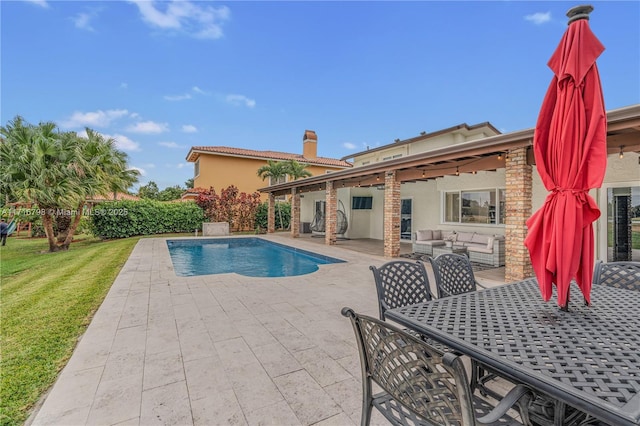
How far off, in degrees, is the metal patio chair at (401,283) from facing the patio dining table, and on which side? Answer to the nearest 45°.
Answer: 0° — it already faces it

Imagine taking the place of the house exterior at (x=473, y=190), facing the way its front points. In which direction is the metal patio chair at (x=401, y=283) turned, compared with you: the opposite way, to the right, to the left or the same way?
to the left

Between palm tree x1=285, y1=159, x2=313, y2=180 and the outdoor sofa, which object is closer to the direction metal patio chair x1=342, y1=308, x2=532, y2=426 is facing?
the outdoor sofa

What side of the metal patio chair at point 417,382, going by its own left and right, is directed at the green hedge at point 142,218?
left

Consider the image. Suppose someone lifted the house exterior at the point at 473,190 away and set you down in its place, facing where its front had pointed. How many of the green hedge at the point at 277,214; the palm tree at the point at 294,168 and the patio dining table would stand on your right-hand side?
2

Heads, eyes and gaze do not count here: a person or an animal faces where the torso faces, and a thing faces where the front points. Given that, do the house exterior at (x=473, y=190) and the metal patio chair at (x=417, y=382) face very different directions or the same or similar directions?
very different directions

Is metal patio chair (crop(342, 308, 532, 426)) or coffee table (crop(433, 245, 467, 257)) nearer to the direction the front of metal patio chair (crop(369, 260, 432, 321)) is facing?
the metal patio chair

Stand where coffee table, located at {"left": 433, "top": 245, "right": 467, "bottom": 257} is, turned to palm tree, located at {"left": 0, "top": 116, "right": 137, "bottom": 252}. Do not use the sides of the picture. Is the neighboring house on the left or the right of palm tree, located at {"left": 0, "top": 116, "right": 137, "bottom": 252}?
right

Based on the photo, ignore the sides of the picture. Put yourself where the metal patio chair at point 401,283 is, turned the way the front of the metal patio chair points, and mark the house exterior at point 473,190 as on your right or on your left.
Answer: on your left

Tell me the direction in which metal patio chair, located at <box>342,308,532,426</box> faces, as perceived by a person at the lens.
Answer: facing away from the viewer and to the right of the viewer

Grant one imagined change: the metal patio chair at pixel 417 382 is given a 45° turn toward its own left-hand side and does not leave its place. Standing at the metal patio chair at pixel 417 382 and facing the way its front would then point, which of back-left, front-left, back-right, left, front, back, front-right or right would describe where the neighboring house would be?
front-left
